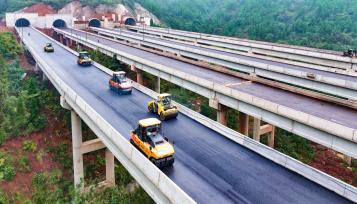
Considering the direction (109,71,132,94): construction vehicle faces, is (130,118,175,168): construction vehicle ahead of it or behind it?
ahead

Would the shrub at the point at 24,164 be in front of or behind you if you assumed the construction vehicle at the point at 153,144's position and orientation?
behind

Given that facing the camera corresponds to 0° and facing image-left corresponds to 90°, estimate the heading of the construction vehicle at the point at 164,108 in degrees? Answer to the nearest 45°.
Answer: approximately 315°

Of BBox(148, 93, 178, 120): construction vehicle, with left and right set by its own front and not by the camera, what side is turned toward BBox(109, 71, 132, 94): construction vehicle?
back

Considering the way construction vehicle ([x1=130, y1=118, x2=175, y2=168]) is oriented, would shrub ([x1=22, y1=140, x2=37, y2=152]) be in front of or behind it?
behind

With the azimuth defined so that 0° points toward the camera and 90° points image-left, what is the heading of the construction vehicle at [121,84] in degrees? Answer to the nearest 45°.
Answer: approximately 315°
